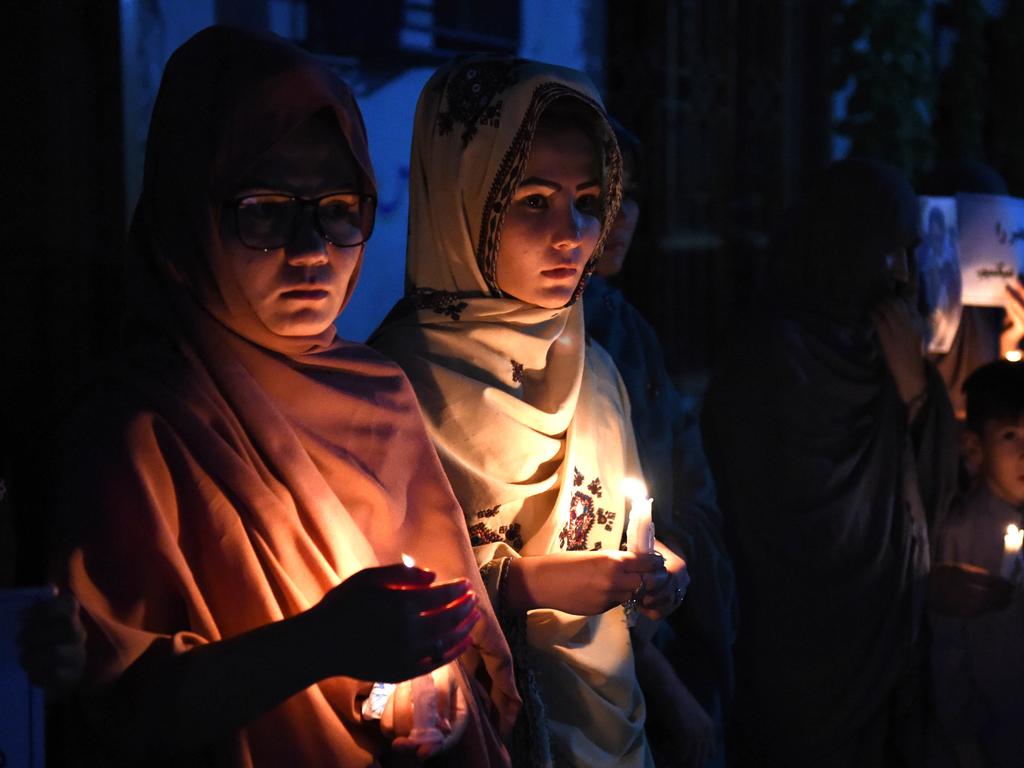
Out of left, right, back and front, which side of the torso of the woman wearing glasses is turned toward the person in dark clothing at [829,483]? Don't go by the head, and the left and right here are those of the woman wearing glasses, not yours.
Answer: left

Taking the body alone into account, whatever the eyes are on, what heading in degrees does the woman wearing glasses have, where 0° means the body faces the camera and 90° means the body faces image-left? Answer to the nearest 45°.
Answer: approximately 315°

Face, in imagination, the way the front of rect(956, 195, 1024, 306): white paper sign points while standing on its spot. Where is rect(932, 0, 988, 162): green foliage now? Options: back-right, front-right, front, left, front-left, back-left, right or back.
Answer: back

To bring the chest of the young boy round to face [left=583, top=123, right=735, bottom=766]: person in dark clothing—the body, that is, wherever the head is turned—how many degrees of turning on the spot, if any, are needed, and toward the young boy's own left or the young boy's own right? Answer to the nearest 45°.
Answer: approximately 90° to the young boy's own right

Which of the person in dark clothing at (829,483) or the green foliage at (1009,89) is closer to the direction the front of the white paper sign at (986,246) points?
the person in dark clothing

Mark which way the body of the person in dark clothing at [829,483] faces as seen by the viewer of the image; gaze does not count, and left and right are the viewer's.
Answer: facing to the right of the viewer

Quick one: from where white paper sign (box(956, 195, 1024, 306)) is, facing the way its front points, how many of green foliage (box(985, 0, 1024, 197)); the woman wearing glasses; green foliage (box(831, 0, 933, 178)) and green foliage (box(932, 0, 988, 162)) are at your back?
3
